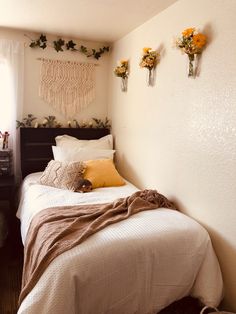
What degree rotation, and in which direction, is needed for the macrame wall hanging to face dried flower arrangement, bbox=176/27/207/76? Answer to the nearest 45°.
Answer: approximately 45° to its left

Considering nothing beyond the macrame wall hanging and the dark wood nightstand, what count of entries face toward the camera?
2

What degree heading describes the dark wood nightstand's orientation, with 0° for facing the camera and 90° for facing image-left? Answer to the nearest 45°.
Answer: approximately 0°

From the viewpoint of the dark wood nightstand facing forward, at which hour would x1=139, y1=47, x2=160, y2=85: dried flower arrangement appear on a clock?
The dried flower arrangement is roughly at 10 o'clock from the dark wood nightstand.

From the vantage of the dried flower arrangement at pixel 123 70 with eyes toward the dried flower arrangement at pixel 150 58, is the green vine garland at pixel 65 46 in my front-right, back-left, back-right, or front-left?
back-right
